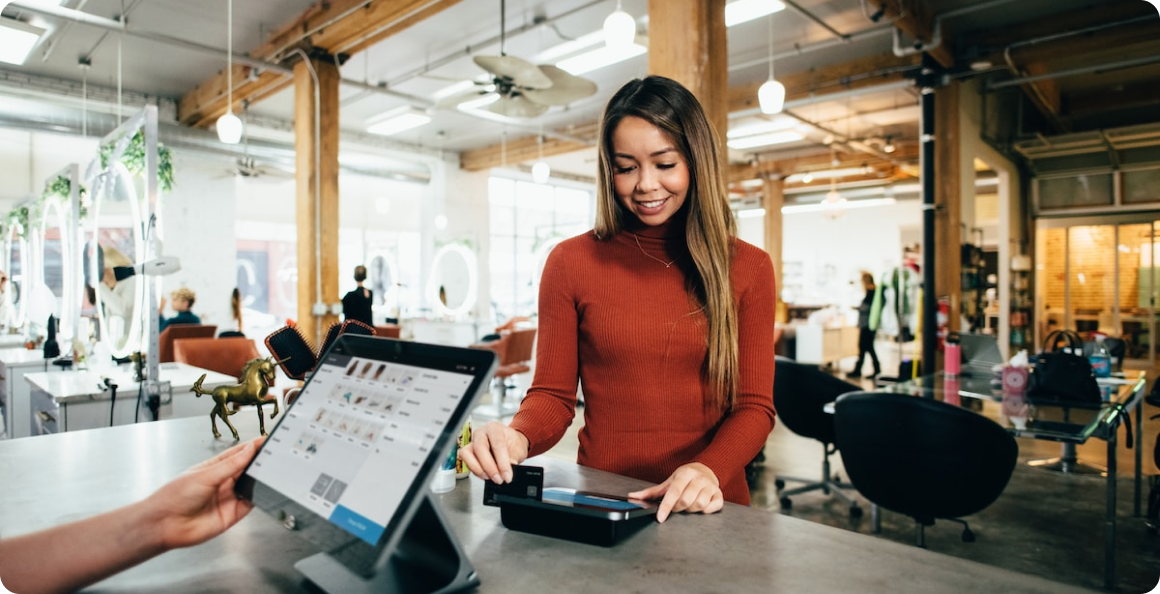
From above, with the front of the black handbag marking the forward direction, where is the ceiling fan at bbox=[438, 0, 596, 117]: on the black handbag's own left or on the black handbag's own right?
on the black handbag's own right

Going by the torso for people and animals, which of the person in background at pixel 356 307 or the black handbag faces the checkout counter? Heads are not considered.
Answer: the black handbag

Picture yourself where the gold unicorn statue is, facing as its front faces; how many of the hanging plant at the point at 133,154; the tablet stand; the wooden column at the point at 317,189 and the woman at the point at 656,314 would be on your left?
2

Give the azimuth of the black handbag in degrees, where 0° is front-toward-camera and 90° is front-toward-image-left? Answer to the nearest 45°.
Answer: approximately 0°

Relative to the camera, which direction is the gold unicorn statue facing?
to the viewer's right

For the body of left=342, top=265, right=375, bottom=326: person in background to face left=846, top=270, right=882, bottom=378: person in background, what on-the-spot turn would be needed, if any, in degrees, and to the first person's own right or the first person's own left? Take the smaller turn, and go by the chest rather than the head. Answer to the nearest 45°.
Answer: approximately 45° to the first person's own right

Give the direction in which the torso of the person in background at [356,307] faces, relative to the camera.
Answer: away from the camera

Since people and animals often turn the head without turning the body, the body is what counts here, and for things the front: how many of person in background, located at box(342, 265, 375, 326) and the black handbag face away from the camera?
1

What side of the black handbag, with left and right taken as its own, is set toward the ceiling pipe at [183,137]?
right

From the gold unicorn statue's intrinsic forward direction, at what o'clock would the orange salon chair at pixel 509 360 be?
The orange salon chair is roughly at 10 o'clock from the gold unicorn statue.

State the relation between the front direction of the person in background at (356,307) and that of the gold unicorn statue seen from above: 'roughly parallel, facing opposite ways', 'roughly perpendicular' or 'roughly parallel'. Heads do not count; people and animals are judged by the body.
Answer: roughly perpendicular
